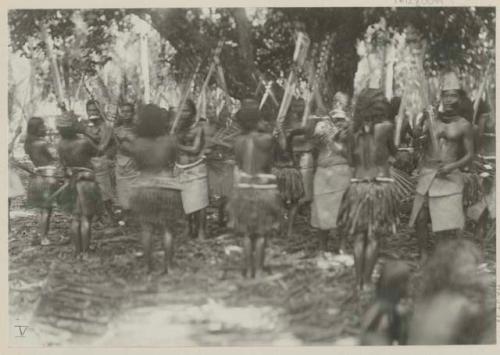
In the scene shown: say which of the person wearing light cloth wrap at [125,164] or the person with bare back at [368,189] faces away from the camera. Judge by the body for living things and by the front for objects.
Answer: the person with bare back

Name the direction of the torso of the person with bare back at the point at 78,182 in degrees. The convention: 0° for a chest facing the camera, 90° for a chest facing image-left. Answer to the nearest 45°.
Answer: approximately 180°

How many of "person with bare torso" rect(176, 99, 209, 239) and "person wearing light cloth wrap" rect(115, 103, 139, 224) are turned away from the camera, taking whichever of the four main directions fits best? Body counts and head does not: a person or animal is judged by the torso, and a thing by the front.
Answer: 0

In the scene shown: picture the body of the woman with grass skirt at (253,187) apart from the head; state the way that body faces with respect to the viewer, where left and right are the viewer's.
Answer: facing away from the viewer

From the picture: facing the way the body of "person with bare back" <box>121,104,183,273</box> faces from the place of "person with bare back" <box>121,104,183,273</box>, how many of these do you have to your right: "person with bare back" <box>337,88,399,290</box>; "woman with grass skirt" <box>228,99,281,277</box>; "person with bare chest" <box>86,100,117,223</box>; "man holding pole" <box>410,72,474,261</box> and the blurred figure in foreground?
4

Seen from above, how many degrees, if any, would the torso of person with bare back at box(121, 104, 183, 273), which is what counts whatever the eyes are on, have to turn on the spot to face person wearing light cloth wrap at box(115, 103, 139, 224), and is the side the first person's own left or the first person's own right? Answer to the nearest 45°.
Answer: approximately 45° to the first person's own left

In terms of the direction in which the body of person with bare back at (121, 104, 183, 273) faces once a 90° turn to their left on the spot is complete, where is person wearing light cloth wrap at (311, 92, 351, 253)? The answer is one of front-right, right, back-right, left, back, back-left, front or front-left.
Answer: back

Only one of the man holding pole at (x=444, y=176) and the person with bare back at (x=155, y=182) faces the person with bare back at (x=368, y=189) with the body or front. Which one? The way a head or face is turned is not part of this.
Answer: the man holding pole

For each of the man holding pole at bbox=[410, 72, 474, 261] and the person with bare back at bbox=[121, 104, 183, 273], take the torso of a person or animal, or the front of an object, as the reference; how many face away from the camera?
1

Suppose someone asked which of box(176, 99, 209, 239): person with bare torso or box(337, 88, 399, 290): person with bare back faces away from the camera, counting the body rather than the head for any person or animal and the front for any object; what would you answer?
box(337, 88, 399, 290): person with bare back

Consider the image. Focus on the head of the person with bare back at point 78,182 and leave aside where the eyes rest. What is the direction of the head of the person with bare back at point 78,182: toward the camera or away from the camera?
away from the camera

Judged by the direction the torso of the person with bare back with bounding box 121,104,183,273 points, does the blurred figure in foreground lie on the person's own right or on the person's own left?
on the person's own right

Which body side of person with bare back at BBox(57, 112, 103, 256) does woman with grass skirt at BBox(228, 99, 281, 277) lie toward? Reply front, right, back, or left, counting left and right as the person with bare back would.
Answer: right
